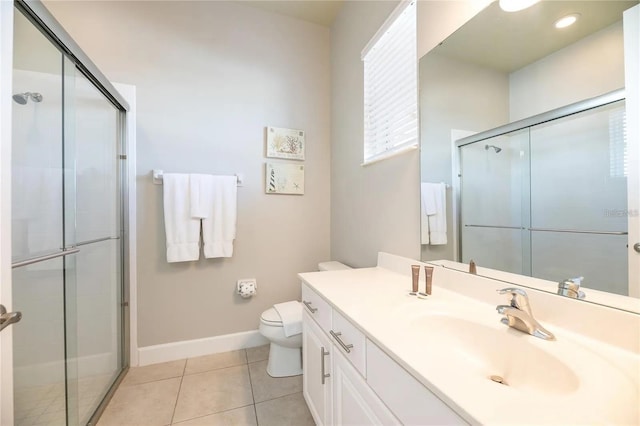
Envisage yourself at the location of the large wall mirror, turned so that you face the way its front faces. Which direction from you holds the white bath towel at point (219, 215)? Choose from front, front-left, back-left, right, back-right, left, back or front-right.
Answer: front-right

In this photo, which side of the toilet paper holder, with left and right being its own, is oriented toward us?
front

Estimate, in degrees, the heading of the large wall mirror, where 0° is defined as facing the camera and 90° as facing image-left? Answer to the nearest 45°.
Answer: approximately 45°

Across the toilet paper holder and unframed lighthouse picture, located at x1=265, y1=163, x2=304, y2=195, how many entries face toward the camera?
2

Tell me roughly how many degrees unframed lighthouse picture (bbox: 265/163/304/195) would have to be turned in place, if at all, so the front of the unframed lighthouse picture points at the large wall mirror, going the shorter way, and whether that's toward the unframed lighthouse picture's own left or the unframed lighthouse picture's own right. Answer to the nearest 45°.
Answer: approximately 45° to the unframed lighthouse picture's own left

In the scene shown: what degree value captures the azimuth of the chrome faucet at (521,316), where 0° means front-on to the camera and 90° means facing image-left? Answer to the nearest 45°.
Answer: approximately 45°

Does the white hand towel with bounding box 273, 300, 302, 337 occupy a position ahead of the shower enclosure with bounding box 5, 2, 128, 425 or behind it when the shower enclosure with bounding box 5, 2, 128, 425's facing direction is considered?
ahead

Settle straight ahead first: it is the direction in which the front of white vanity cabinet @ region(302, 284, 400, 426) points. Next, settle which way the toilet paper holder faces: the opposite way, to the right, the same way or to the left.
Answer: to the left

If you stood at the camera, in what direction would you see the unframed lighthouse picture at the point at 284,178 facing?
facing the viewer

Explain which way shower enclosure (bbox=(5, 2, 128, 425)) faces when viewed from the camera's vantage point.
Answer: facing the viewer and to the right of the viewer

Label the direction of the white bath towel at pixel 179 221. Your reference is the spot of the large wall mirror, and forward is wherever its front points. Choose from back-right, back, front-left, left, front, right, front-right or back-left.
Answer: front-right

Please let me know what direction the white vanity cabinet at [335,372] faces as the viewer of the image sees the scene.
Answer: facing the viewer and to the left of the viewer
